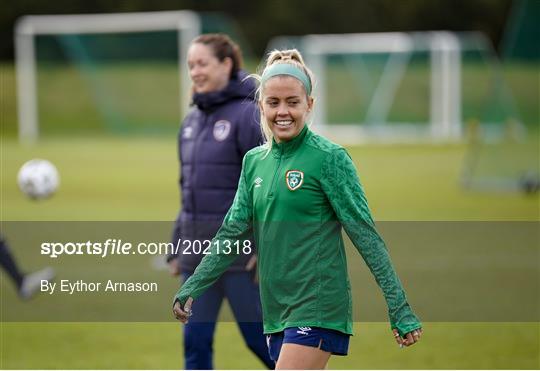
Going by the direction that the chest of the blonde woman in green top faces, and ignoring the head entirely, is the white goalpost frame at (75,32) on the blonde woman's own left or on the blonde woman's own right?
on the blonde woman's own right

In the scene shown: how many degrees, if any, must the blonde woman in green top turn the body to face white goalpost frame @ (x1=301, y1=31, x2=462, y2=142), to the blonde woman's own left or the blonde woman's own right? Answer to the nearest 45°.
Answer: approximately 135° to the blonde woman's own right

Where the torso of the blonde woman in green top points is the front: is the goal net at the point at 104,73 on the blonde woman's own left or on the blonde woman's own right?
on the blonde woman's own right

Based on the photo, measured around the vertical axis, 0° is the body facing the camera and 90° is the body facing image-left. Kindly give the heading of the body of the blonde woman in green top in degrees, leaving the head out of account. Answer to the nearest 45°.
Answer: approximately 45°

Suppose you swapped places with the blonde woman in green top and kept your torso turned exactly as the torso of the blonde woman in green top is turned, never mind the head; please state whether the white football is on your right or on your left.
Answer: on your right
